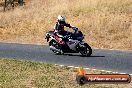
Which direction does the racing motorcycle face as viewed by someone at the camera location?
facing to the right of the viewer
